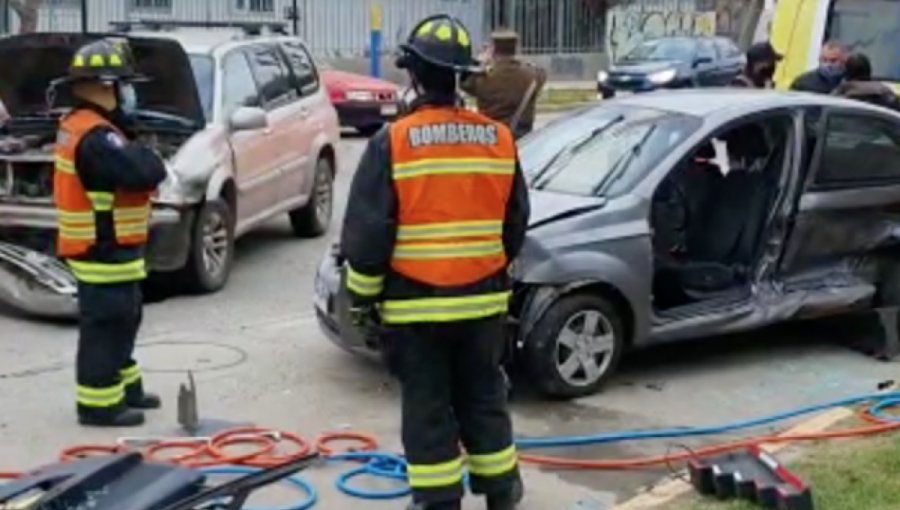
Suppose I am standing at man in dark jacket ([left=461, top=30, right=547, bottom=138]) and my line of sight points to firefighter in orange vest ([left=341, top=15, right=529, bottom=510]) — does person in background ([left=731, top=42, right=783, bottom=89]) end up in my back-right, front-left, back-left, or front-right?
back-left

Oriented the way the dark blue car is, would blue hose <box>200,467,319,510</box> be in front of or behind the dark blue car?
in front

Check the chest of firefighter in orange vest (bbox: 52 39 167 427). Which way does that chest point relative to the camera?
to the viewer's right

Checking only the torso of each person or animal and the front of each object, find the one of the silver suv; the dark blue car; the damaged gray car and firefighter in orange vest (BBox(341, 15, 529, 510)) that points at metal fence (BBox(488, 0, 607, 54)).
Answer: the firefighter in orange vest

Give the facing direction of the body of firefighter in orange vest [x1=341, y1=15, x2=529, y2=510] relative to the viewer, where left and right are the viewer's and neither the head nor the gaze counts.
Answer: facing away from the viewer

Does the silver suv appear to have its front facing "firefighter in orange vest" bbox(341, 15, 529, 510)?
no

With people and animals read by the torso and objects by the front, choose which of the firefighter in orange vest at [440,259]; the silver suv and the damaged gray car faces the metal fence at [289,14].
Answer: the firefighter in orange vest

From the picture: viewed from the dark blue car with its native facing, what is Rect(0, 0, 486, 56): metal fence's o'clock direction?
The metal fence is roughly at 2 o'clock from the dark blue car.

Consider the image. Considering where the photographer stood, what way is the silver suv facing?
facing the viewer and to the left of the viewer

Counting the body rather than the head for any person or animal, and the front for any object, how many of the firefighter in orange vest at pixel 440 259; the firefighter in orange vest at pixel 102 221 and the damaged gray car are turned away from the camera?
1

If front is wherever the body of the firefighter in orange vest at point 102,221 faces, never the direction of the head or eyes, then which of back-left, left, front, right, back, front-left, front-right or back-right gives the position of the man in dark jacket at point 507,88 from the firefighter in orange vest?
front-left

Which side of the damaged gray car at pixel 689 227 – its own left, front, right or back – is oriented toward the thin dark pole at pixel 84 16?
right

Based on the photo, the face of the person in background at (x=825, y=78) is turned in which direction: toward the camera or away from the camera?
toward the camera

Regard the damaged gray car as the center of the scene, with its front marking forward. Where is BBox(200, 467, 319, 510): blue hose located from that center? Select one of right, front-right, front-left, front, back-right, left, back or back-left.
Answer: front

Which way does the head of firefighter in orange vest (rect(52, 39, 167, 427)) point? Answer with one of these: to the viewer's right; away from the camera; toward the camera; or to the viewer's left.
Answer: to the viewer's right

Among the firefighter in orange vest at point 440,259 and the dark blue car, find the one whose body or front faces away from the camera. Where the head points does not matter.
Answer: the firefighter in orange vest

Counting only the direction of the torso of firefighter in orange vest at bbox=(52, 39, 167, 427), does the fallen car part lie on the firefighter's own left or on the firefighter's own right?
on the firefighter's own left

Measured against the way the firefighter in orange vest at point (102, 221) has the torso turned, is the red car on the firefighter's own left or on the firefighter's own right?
on the firefighter's own left

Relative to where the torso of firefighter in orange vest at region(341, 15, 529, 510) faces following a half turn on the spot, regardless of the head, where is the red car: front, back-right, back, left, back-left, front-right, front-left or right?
back

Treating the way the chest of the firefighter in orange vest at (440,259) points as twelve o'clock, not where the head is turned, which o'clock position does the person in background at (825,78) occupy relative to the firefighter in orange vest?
The person in background is roughly at 1 o'clock from the firefighter in orange vest.
